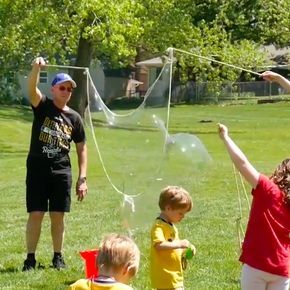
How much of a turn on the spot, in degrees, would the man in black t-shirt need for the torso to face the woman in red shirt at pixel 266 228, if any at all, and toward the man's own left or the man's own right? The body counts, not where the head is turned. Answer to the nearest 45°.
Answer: approximately 45° to the man's own left

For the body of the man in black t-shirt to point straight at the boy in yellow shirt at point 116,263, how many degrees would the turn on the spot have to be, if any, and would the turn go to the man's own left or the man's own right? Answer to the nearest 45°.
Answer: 0° — they already face them

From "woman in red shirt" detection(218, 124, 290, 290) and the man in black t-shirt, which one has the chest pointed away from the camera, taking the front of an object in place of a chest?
the woman in red shirt

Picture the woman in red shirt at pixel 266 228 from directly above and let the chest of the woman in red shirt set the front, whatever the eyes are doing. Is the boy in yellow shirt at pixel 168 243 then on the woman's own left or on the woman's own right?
on the woman's own left
